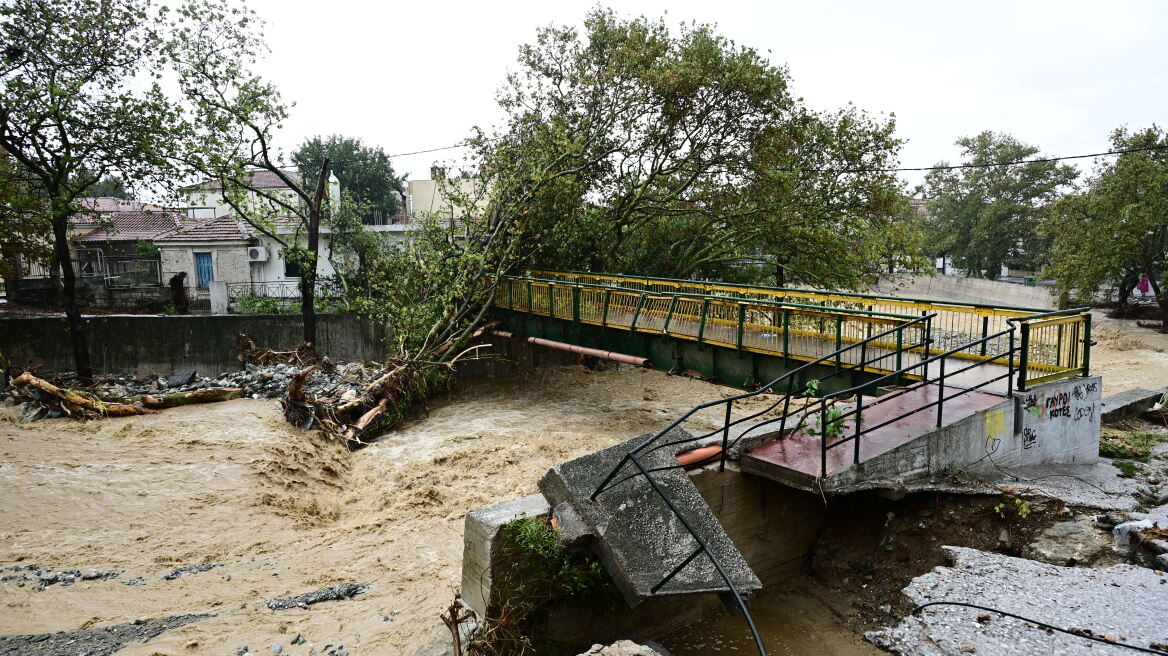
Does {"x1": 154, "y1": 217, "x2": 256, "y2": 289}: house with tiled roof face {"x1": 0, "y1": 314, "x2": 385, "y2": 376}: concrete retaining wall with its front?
yes

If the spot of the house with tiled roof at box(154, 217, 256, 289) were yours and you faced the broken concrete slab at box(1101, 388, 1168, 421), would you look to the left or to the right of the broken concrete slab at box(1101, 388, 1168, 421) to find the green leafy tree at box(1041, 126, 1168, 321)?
left

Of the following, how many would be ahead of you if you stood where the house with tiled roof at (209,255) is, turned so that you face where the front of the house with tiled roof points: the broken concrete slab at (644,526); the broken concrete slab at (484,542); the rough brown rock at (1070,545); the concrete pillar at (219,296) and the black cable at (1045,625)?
5

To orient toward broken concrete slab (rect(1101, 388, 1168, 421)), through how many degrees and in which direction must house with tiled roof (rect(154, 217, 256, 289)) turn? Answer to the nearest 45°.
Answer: approximately 45° to its left

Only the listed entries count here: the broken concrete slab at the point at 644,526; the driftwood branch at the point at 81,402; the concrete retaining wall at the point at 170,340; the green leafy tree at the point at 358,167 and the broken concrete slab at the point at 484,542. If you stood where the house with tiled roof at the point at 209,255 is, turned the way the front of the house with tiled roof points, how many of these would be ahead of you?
4

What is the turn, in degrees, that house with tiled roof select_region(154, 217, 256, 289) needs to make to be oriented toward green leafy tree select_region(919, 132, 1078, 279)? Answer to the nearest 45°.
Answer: approximately 90° to its left

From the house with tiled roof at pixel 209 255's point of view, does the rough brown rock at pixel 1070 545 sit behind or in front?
in front

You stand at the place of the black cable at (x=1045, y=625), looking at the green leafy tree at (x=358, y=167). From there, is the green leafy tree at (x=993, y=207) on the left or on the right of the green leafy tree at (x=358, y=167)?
right

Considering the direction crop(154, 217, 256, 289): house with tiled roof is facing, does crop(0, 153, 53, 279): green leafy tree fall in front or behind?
in front

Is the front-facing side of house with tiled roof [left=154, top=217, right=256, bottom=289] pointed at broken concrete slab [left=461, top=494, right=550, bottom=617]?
yes

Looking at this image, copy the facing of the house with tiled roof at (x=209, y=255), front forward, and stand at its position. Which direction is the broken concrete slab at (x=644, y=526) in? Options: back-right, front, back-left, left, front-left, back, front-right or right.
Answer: front

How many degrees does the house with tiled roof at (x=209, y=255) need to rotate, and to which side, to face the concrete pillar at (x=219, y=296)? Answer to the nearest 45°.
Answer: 0° — it already faces it

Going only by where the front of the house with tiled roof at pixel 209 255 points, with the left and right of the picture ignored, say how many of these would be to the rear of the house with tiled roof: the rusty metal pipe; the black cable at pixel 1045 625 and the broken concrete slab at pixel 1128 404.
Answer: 0

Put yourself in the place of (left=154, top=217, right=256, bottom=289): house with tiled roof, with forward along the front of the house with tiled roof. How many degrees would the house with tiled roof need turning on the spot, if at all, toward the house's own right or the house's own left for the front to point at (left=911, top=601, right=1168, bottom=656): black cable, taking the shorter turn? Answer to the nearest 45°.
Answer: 0° — it already faces it

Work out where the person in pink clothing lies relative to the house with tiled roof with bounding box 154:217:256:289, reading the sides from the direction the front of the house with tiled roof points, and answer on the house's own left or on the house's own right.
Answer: on the house's own left

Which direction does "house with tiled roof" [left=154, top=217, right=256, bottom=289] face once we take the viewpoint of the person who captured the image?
facing the viewer
